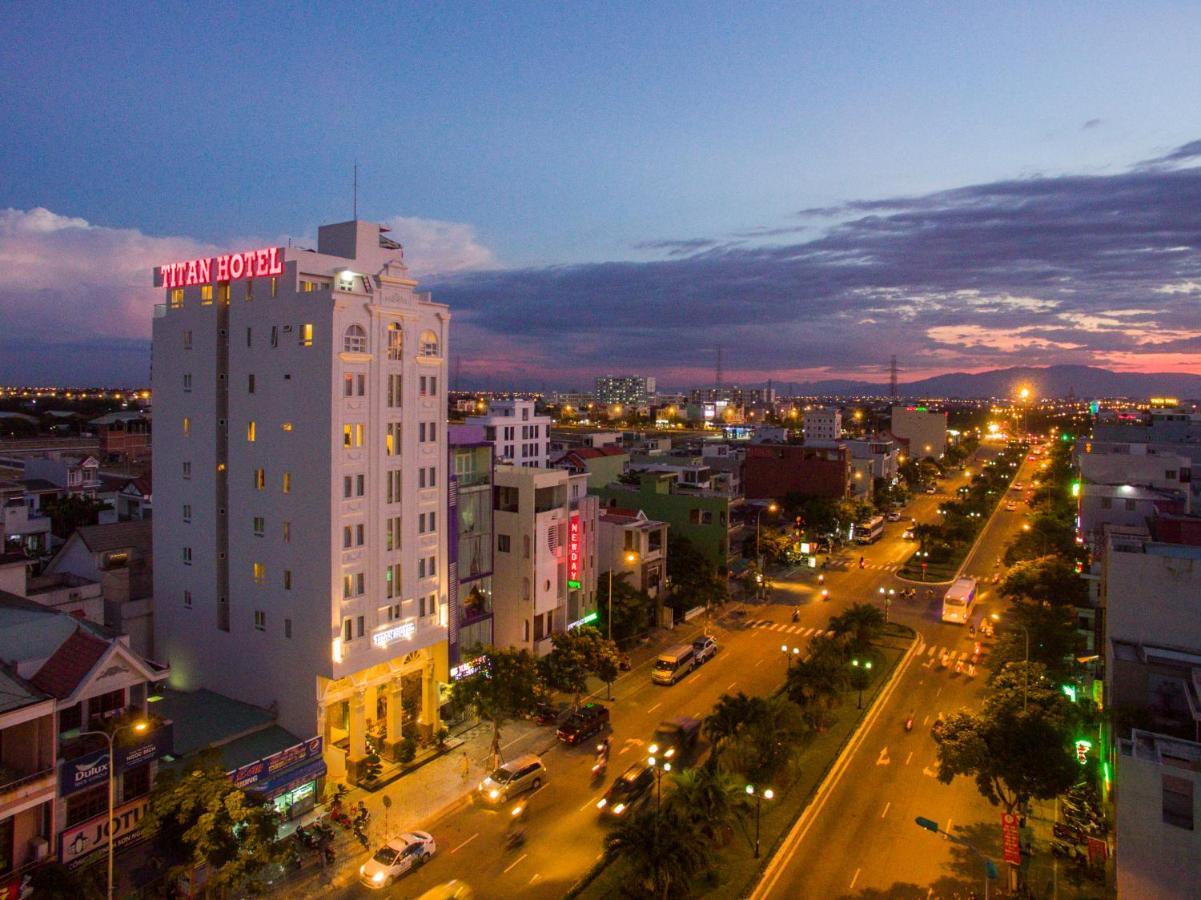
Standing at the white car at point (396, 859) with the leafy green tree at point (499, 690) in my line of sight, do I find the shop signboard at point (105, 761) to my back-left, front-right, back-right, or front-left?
back-left

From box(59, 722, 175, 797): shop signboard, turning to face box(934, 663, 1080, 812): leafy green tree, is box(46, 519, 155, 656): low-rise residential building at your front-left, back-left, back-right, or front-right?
back-left

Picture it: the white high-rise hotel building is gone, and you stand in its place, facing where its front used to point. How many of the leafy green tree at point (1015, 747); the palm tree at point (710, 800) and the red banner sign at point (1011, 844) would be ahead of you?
3

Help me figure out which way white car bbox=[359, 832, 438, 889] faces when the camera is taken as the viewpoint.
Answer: facing the viewer and to the left of the viewer

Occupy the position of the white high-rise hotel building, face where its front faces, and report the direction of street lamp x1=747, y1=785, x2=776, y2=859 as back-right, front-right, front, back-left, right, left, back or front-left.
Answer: front

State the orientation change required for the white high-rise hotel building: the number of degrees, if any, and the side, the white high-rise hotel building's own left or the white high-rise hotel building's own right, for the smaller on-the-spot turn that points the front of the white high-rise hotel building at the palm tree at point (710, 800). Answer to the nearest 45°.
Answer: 0° — it already faces it

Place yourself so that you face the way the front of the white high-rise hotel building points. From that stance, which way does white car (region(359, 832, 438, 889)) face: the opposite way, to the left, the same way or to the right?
to the right

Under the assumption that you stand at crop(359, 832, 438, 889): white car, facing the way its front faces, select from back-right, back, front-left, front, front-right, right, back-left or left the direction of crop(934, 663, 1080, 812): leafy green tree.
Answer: back-left

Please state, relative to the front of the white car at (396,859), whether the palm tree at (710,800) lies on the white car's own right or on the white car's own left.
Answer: on the white car's own left

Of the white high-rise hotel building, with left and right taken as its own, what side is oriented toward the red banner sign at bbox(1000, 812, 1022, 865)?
front

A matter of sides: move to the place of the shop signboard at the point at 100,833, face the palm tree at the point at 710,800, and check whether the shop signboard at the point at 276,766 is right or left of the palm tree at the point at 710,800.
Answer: left

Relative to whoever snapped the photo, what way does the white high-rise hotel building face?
facing the viewer and to the right of the viewer

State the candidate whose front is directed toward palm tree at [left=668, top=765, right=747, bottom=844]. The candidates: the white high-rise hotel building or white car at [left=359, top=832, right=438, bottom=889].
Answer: the white high-rise hotel building

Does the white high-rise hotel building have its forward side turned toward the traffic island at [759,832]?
yes

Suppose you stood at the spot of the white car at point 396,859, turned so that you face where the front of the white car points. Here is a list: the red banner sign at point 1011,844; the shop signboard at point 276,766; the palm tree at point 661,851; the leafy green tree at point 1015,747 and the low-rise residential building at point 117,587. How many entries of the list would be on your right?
2

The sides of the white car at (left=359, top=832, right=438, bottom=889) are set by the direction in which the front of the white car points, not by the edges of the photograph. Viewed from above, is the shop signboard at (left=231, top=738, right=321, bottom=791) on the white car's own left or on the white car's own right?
on the white car's own right

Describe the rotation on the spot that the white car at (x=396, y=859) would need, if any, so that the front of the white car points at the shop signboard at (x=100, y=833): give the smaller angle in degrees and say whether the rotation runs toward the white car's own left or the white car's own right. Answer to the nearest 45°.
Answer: approximately 45° to the white car's own right

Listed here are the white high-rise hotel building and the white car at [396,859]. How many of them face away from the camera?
0

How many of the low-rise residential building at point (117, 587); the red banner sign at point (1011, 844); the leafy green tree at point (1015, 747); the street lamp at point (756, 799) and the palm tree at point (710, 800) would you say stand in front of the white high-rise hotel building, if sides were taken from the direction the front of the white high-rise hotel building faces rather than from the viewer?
4
